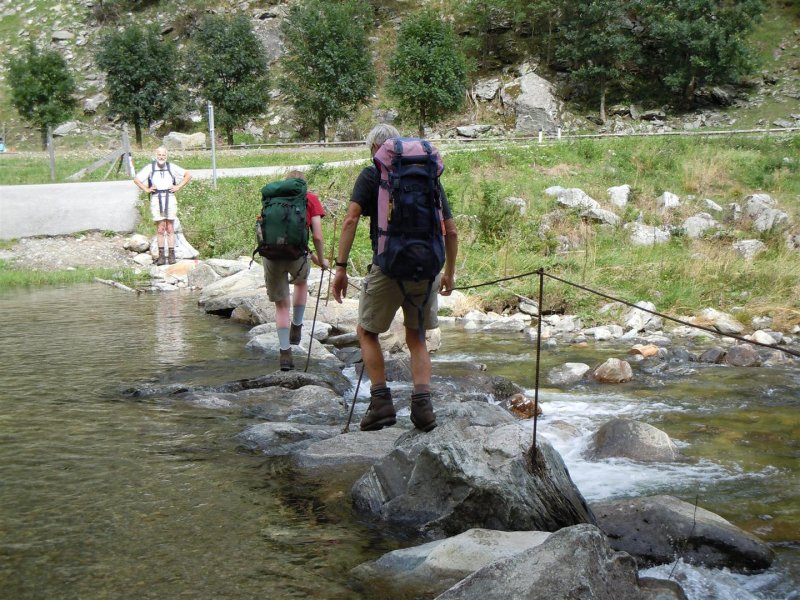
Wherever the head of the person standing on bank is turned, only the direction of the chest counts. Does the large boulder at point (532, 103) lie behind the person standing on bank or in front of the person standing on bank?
behind

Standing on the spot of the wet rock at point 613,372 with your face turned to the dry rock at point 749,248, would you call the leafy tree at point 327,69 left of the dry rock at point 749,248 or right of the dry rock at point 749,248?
left

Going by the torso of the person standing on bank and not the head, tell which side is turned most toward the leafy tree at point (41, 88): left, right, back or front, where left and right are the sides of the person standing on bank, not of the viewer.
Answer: back

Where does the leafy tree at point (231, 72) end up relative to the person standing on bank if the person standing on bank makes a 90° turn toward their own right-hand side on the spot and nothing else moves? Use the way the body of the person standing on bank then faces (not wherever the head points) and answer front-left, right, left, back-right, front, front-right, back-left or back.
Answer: right

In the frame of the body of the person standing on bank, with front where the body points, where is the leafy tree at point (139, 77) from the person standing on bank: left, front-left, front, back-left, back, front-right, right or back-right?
back

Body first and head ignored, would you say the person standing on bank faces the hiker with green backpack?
yes

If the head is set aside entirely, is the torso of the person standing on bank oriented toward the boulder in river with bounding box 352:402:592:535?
yes

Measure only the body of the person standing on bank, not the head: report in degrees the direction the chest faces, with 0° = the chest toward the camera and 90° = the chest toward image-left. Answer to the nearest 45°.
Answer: approximately 0°

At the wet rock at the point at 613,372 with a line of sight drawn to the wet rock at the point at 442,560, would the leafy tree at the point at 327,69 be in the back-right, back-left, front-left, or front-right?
back-right

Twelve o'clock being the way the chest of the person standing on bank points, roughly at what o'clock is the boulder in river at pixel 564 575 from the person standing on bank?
The boulder in river is roughly at 12 o'clock from the person standing on bank.
